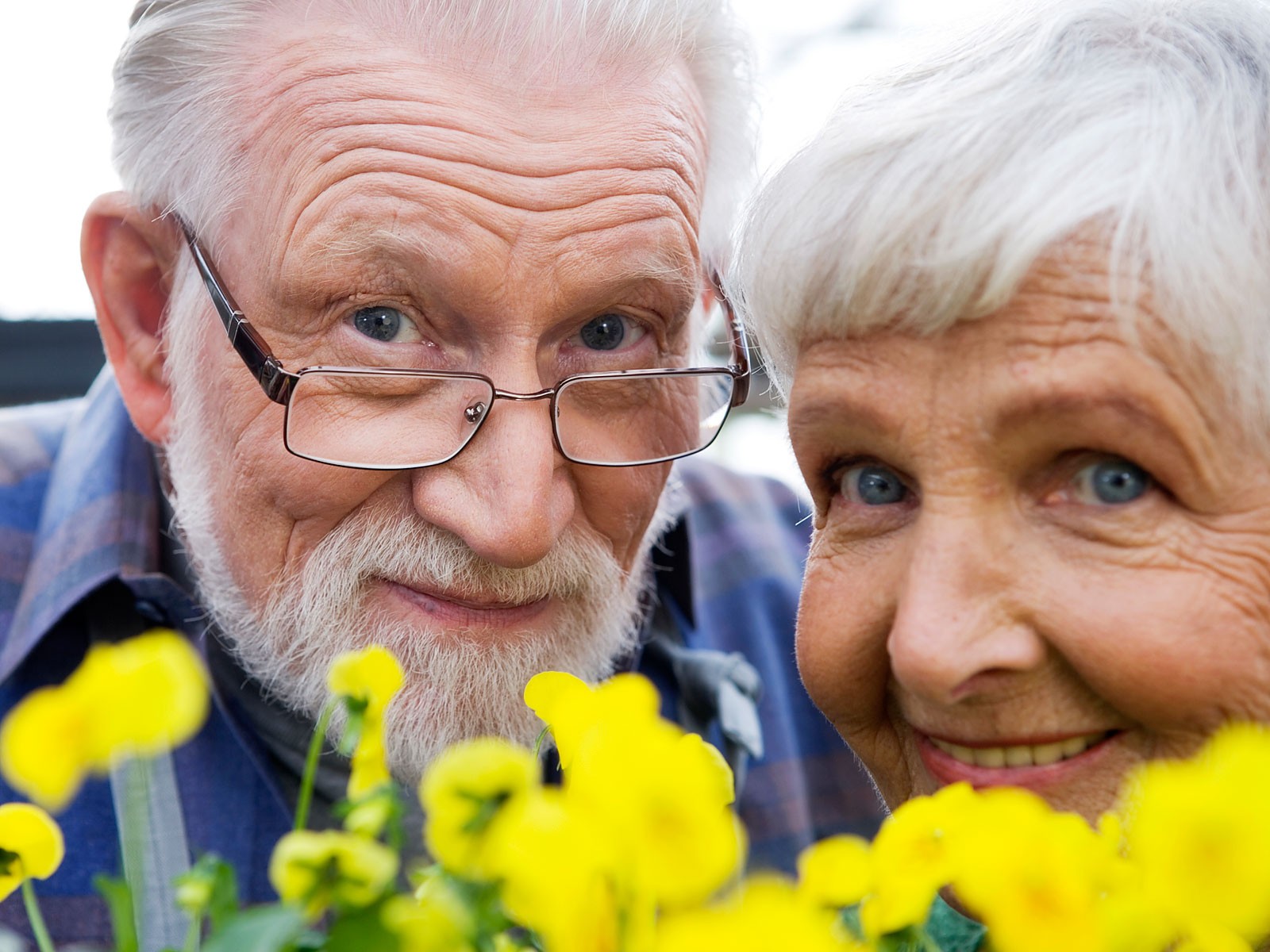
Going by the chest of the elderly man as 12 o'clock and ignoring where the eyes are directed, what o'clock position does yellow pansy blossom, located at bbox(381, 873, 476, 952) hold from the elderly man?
The yellow pansy blossom is roughly at 12 o'clock from the elderly man.

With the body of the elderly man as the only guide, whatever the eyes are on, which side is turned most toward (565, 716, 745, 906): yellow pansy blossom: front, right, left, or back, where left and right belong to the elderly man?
front

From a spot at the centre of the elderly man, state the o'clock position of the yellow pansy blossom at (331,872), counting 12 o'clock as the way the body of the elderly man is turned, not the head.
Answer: The yellow pansy blossom is roughly at 12 o'clock from the elderly man.

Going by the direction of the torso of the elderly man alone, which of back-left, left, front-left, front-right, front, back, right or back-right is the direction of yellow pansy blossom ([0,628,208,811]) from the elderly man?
front

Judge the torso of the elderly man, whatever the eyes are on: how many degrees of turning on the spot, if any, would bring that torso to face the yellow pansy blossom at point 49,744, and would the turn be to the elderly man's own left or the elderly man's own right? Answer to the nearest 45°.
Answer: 0° — they already face it

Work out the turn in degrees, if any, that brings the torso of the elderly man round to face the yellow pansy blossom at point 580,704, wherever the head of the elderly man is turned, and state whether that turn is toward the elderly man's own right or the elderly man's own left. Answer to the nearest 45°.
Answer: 0° — they already face it

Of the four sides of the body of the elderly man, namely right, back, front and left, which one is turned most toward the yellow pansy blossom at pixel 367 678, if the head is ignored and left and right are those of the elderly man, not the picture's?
front

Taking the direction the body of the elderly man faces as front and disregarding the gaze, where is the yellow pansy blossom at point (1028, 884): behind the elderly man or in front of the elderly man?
in front

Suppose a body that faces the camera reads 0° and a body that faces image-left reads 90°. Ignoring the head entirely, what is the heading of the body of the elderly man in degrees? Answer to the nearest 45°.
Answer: approximately 0°

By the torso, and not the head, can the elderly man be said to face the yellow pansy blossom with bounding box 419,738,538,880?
yes

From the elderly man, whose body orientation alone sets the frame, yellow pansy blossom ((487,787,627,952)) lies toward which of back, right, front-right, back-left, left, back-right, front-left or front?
front

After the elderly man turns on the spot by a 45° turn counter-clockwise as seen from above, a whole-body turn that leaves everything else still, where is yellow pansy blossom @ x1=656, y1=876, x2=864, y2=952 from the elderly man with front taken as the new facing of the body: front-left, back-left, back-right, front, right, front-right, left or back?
front-right

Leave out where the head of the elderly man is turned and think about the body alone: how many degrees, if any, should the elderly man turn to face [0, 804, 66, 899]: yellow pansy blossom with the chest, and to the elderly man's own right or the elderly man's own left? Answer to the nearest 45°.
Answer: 0° — they already face it
